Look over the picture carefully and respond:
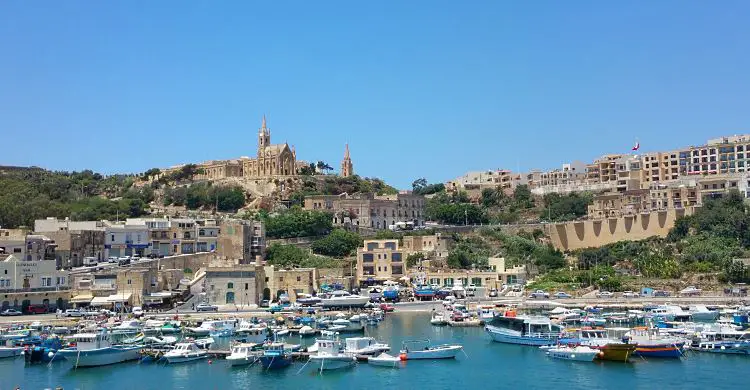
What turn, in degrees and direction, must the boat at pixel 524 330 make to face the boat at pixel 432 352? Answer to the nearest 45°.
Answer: approximately 45° to its left

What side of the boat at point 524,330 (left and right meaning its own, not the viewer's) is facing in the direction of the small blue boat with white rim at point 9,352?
front

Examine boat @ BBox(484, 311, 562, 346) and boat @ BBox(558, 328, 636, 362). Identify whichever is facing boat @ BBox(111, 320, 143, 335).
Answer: boat @ BBox(484, 311, 562, 346)

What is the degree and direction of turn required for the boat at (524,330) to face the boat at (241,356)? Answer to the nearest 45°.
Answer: approximately 45° to its left

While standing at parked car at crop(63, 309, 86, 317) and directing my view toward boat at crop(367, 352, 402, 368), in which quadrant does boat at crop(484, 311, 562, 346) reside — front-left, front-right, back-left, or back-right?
front-left

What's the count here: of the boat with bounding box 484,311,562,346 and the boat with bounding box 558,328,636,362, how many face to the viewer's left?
1

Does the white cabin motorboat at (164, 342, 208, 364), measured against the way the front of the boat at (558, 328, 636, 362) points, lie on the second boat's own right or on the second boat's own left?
on the second boat's own right

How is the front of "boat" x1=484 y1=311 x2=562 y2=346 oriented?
to the viewer's left

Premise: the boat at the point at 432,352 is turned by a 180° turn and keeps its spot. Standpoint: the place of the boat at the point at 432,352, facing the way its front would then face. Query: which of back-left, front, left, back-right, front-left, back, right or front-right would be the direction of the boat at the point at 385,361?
front-left

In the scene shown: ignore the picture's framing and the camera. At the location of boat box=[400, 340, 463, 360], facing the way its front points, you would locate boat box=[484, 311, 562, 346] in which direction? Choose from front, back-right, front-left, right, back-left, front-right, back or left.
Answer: front-left

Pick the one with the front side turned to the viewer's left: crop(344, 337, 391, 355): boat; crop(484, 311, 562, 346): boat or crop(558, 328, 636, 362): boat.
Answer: crop(484, 311, 562, 346): boat

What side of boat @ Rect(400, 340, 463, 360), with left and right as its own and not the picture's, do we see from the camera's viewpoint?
right

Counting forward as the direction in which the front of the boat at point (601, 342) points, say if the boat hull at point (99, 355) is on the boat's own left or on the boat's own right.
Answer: on the boat's own right

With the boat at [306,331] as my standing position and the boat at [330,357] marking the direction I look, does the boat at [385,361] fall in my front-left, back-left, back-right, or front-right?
front-left

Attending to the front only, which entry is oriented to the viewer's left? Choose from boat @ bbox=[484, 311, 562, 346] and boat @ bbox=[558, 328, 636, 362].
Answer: boat @ bbox=[484, 311, 562, 346]
